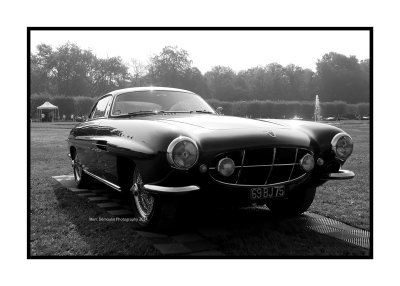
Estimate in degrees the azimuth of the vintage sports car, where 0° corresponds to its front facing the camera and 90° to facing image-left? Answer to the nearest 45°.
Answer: approximately 315°

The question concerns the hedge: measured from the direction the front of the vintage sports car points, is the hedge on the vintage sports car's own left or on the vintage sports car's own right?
on the vintage sports car's own left
